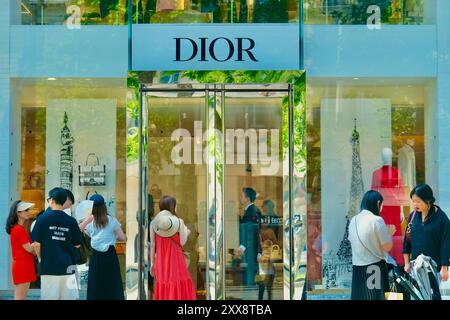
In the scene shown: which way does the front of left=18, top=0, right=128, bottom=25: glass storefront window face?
toward the camera

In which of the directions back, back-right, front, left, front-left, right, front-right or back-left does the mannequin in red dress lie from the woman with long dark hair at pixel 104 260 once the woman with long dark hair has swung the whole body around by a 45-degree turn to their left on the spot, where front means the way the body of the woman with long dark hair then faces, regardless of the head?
back-right

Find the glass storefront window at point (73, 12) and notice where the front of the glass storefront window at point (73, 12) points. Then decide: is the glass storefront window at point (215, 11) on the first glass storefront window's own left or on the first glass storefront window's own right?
on the first glass storefront window's own left

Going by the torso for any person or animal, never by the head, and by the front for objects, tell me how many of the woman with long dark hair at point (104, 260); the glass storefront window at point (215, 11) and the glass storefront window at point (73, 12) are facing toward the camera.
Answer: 2

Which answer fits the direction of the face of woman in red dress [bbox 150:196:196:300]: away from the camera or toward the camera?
away from the camera

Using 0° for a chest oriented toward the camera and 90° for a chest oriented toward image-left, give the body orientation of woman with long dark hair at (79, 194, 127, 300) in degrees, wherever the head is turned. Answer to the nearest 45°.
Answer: approximately 180°

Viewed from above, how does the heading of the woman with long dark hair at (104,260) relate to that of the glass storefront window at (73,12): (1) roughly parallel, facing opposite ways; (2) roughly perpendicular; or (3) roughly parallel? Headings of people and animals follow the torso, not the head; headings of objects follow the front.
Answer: roughly parallel, facing opposite ways

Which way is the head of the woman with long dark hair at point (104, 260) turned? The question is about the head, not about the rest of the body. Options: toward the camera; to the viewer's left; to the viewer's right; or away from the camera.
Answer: away from the camera

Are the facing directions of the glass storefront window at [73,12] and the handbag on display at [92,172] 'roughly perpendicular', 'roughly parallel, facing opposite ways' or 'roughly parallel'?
roughly parallel

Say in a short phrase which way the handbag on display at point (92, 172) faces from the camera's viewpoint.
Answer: facing the viewer

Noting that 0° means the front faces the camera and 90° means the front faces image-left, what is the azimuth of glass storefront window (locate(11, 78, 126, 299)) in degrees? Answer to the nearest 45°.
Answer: approximately 0°
